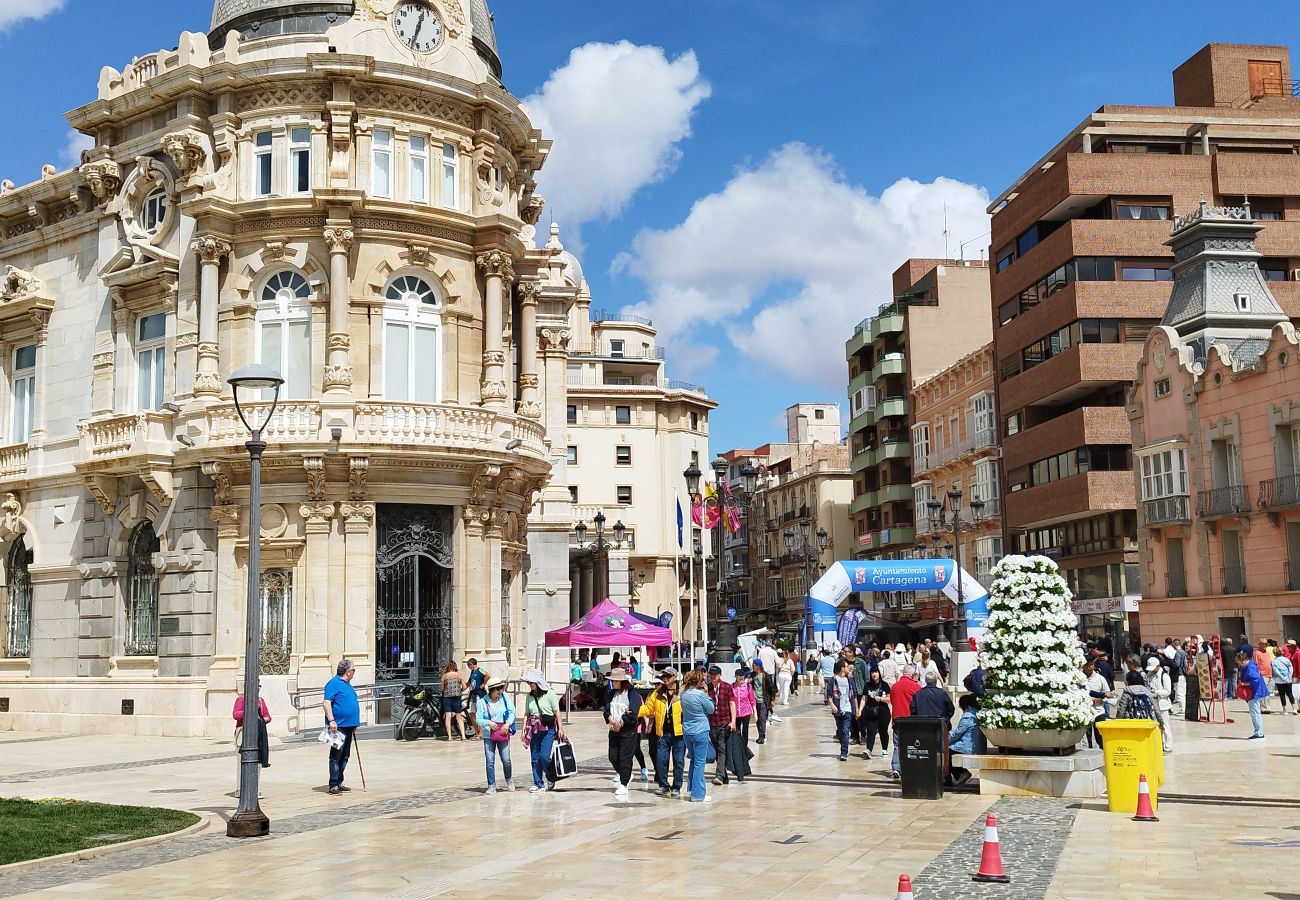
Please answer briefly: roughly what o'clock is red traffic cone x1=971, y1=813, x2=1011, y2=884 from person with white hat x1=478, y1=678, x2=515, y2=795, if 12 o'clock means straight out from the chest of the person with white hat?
The red traffic cone is roughly at 11 o'clock from the person with white hat.

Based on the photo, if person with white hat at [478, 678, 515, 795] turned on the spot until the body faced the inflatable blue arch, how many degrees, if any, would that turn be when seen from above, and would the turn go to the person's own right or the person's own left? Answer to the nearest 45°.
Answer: approximately 135° to the person's own left

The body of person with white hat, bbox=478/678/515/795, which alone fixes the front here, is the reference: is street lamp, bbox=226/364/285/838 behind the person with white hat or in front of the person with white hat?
in front

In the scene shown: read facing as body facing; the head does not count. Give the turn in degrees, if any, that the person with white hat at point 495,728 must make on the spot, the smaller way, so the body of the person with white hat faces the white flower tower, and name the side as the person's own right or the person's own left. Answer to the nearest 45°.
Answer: approximately 90° to the person's own left

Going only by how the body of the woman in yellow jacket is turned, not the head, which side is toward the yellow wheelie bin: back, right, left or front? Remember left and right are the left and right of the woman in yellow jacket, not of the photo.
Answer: left

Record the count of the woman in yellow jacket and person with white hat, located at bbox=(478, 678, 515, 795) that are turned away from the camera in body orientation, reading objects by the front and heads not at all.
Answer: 0

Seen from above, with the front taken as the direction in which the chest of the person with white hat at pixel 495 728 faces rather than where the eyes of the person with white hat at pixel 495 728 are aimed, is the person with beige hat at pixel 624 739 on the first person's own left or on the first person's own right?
on the first person's own left

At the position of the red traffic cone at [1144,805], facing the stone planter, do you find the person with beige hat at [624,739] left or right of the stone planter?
left

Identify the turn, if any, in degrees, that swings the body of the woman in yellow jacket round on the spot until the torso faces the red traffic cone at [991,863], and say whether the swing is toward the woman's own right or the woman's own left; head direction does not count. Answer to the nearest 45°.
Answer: approximately 45° to the woman's own left

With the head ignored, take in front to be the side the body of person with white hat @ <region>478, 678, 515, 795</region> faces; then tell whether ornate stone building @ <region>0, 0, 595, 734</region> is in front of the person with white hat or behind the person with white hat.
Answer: behind

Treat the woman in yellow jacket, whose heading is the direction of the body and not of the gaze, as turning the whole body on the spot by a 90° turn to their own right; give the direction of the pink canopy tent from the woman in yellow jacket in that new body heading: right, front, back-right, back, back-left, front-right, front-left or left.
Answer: front-right

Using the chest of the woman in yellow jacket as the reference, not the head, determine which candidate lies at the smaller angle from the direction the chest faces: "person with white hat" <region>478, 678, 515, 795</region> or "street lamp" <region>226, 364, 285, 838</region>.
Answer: the street lamp

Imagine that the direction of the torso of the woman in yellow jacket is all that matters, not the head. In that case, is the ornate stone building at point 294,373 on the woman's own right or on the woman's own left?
on the woman's own right

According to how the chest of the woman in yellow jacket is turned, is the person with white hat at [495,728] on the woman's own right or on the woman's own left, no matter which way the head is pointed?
on the woman's own right
